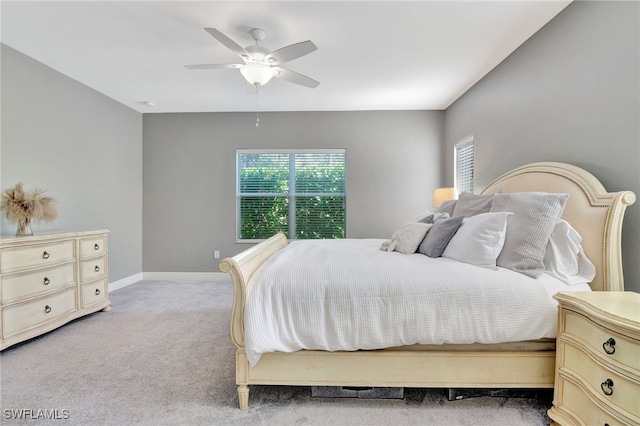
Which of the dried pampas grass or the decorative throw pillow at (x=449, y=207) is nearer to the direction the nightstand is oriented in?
the dried pampas grass

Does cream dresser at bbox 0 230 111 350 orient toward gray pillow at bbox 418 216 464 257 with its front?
yes

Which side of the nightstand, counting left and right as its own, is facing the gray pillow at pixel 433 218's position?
right

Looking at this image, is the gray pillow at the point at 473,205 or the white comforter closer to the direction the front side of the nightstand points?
the white comforter

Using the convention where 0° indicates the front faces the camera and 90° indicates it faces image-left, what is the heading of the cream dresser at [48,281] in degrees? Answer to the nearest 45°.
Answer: approximately 315°

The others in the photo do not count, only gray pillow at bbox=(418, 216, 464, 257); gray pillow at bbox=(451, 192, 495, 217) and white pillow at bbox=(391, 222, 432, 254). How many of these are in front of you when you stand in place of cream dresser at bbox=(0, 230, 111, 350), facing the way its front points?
3

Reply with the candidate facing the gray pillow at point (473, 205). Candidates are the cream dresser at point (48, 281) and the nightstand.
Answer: the cream dresser

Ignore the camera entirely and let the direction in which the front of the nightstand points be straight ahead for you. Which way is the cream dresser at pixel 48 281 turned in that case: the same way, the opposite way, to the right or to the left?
the opposite way

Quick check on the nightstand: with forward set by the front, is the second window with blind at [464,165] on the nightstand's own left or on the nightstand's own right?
on the nightstand's own right

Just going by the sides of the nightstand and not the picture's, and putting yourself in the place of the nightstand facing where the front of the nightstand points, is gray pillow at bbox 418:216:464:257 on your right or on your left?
on your right

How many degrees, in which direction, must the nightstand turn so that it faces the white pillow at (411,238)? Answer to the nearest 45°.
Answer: approximately 90° to its right
